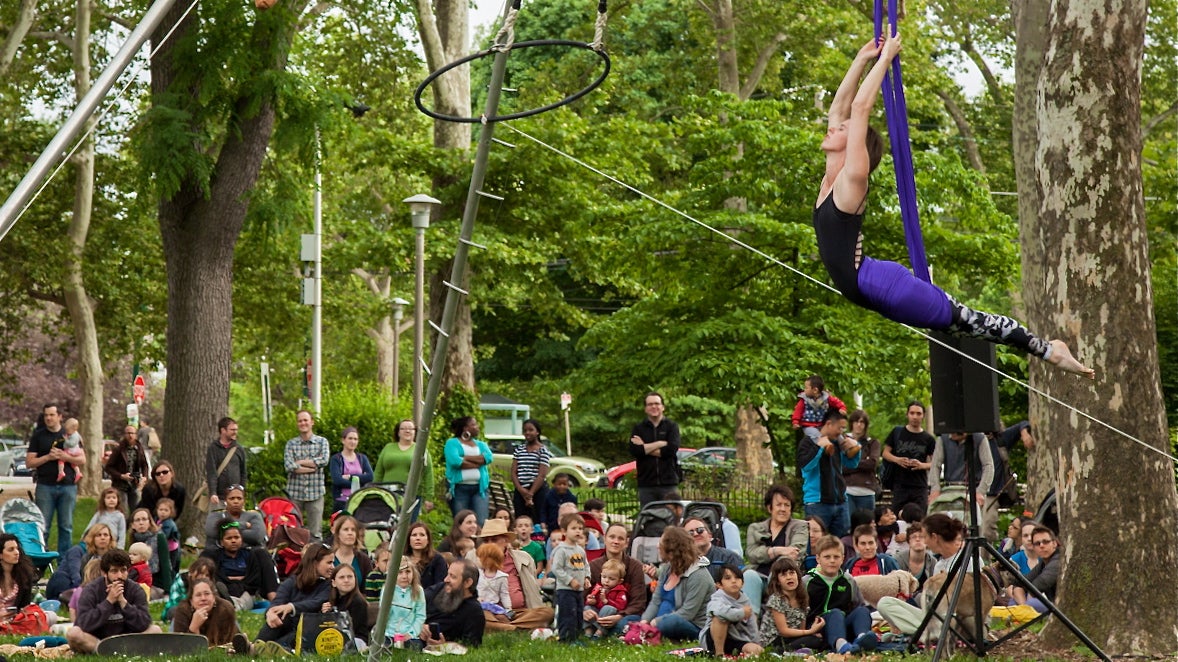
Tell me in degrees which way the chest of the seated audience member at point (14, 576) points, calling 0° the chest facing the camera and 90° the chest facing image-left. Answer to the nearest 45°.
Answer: approximately 315°

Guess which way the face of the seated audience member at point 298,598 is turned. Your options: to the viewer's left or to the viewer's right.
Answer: to the viewer's right

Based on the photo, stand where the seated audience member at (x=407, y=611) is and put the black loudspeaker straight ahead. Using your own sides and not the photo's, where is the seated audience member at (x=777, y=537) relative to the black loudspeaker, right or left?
left

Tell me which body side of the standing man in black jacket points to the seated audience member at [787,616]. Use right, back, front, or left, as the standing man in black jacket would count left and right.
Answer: front

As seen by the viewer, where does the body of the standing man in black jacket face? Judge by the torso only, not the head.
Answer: toward the camera

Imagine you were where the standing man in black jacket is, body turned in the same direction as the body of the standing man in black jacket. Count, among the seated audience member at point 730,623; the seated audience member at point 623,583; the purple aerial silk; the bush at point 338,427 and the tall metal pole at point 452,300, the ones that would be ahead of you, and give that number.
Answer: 4

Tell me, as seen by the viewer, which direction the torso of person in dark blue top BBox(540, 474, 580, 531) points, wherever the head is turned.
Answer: toward the camera

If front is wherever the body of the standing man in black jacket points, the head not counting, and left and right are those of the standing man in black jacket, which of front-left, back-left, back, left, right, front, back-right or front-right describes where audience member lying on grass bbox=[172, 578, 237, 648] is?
front-right

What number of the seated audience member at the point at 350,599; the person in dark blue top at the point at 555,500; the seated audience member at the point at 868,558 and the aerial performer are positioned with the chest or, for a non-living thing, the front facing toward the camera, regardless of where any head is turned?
3

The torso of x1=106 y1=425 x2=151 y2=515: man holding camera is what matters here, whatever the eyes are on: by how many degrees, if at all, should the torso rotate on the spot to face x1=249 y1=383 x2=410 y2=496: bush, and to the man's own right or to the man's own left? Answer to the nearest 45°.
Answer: approximately 135° to the man's own left

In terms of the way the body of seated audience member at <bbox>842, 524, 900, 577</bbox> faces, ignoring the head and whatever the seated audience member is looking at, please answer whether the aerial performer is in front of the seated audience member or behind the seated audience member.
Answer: in front
